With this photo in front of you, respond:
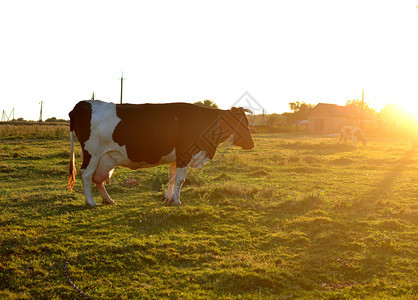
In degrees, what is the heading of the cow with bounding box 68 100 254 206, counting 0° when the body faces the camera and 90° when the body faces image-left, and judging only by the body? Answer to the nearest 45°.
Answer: approximately 270°
